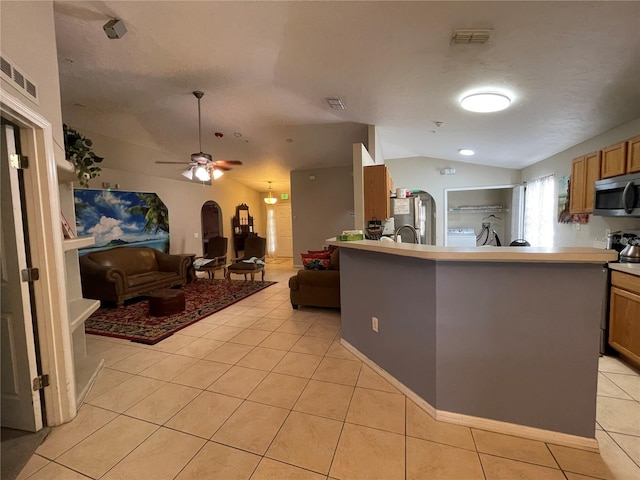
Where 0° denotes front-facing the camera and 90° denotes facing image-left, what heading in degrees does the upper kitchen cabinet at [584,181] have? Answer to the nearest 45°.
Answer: approximately 45°

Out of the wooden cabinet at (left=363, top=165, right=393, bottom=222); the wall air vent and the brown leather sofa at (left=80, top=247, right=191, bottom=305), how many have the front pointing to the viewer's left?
0

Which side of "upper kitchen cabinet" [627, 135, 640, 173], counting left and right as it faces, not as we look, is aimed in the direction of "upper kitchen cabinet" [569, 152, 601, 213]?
right

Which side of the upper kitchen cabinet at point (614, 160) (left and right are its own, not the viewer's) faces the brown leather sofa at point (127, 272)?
front

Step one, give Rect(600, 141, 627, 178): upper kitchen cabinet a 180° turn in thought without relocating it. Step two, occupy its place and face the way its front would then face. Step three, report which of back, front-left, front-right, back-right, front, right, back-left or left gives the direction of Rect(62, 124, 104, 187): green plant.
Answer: back

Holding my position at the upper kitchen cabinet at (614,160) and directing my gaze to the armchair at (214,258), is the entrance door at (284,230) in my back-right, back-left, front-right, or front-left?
front-right

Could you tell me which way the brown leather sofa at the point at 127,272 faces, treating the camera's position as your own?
facing the viewer and to the right of the viewer

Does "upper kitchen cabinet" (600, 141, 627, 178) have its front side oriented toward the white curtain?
no

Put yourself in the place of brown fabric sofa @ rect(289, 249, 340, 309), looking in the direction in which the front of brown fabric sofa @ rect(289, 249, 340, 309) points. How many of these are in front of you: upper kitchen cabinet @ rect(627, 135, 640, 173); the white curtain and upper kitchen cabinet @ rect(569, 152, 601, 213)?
0

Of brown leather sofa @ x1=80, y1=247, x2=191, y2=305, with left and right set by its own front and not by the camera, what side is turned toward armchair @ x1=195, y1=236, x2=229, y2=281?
left

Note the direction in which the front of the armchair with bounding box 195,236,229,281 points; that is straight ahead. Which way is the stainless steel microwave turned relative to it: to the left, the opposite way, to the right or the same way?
to the right

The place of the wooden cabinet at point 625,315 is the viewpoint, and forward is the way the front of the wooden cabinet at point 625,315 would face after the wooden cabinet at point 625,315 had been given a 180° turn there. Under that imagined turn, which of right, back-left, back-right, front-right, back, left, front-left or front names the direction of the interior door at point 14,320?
back

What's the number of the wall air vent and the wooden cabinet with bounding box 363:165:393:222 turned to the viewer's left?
0

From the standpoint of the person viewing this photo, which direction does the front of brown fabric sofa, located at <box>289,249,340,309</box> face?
facing to the left of the viewer

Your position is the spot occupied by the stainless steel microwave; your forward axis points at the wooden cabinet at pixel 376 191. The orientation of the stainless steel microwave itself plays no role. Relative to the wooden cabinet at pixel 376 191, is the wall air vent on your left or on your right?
left
